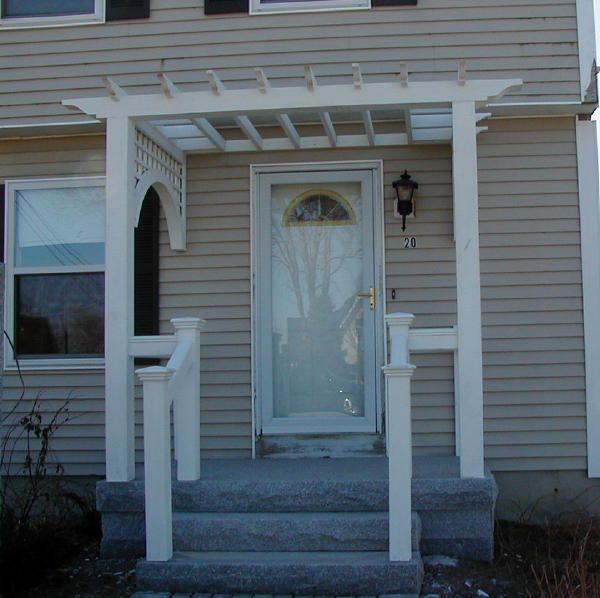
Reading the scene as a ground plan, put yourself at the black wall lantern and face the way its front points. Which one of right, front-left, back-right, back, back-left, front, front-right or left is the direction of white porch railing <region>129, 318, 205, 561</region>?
front-right

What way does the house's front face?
toward the camera

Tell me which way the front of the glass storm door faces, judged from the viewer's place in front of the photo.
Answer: facing the viewer

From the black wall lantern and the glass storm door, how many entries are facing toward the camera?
2

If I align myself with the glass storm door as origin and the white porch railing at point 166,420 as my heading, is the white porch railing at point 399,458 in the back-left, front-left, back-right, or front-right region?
front-left

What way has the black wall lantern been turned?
toward the camera
